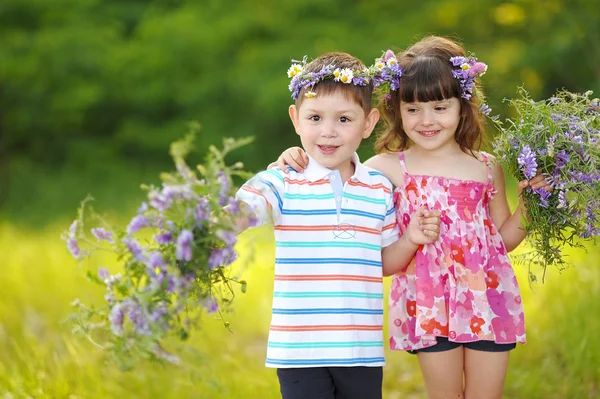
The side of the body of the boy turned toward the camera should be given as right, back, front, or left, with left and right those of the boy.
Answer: front

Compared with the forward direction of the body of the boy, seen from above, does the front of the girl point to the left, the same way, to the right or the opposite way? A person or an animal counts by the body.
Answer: the same way

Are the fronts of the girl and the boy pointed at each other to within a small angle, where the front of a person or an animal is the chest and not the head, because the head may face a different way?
no

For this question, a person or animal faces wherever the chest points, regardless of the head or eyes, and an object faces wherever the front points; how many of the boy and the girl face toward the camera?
2

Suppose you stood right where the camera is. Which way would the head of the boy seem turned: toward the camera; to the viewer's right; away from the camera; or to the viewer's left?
toward the camera

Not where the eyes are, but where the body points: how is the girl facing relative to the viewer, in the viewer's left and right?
facing the viewer
